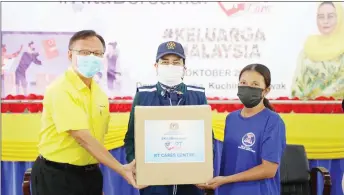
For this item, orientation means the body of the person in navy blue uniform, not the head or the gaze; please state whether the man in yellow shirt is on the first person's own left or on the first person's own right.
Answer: on the first person's own right

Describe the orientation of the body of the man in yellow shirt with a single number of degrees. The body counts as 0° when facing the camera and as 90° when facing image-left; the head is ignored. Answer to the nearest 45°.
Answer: approximately 315°

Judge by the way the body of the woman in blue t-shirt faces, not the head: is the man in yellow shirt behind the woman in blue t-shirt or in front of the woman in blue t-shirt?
in front

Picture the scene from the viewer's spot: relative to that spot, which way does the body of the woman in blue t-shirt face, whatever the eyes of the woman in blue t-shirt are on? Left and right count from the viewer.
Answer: facing the viewer and to the left of the viewer

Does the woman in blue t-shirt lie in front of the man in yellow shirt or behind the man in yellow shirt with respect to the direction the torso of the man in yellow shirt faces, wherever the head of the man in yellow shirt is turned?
in front

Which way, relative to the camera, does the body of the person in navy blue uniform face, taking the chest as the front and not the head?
toward the camera

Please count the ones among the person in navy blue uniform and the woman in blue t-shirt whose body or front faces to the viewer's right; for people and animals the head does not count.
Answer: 0

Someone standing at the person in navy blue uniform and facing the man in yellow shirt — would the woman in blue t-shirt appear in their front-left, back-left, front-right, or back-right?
back-left

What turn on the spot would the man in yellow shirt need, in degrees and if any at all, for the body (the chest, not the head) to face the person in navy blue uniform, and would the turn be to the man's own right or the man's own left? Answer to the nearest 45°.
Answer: approximately 45° to the man's own left
